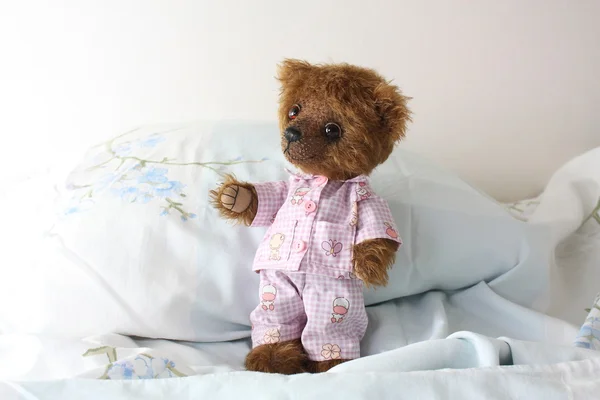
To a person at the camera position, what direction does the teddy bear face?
facing the viewer and to the left of the viewer
